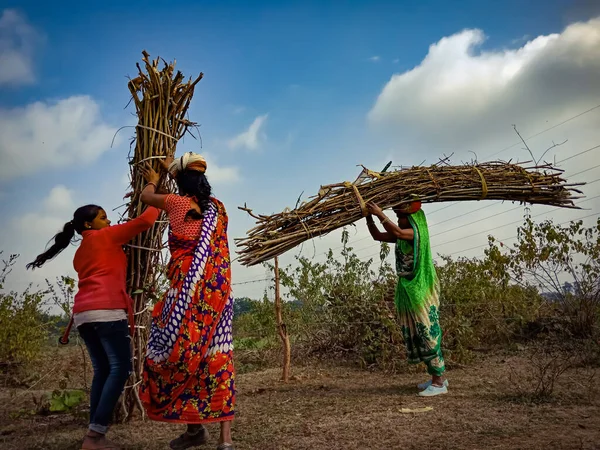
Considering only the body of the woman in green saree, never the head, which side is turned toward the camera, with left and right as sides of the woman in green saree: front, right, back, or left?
left

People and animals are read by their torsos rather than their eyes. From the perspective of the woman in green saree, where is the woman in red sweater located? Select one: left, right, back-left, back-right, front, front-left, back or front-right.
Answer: front-left

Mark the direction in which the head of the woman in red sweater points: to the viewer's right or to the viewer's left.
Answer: to the viewer's right

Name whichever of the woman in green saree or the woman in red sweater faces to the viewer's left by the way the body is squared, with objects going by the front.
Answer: the woman in green saree

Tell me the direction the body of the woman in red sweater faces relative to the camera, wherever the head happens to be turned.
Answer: to the viewer's right

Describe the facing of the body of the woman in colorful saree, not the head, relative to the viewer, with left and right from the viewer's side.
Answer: facing away from the viewer and to the left of the viewer

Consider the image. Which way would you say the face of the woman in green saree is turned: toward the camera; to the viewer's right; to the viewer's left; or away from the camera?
to the viewer's left

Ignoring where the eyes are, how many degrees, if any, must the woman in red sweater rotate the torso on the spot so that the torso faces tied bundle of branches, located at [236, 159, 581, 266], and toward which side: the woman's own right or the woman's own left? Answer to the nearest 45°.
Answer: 0° — they already face it

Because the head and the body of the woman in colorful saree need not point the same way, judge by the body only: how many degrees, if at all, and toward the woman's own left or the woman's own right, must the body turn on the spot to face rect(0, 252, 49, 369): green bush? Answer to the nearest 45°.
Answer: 0° — they already face it

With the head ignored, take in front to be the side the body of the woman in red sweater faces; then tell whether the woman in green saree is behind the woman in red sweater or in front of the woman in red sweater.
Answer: in front

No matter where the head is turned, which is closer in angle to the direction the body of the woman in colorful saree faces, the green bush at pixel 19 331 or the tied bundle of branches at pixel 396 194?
the green bush

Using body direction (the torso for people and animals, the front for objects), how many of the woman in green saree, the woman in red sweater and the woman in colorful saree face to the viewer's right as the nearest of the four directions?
1

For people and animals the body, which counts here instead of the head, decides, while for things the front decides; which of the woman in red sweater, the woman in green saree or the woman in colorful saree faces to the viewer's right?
the woman in red sweater
